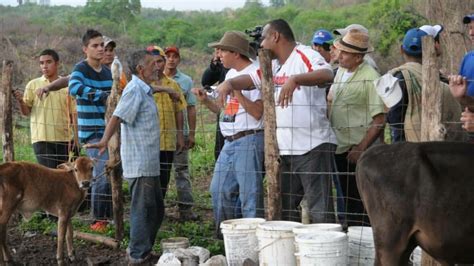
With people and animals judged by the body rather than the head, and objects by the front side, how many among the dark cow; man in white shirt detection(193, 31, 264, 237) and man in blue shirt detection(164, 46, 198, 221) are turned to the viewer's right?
1

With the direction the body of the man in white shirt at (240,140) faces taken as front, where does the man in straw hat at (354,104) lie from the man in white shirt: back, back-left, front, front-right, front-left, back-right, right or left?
back-left

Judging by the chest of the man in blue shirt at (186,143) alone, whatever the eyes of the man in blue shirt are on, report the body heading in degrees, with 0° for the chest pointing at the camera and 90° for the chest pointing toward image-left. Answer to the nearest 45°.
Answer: approximately 0°

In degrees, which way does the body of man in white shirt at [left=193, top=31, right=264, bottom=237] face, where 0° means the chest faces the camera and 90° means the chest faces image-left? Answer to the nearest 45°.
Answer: approximately 45°

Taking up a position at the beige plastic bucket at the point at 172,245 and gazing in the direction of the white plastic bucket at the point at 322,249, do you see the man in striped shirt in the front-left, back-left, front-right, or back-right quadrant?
back-left

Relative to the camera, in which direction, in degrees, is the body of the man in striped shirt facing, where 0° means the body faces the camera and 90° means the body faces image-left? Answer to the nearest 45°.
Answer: approximately 315°

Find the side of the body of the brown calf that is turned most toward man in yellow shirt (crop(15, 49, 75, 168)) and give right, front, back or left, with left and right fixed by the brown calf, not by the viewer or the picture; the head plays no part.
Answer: left

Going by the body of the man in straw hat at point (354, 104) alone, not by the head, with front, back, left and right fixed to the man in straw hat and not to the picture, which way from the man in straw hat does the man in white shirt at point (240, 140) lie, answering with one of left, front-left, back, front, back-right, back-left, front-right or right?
front-right

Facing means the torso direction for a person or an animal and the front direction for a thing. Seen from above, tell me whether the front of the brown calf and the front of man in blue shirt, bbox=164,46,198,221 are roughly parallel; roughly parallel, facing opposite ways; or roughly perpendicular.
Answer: roughly perpendicular

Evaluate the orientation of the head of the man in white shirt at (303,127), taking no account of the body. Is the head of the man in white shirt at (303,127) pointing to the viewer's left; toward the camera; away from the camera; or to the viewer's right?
to the viewer's left

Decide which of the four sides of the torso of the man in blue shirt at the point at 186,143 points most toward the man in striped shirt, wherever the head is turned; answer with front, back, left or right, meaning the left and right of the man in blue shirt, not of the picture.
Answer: right

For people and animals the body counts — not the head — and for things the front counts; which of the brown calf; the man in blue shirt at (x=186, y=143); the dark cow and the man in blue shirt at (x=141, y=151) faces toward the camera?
the man in blue shirt at (x=186, y=143)
